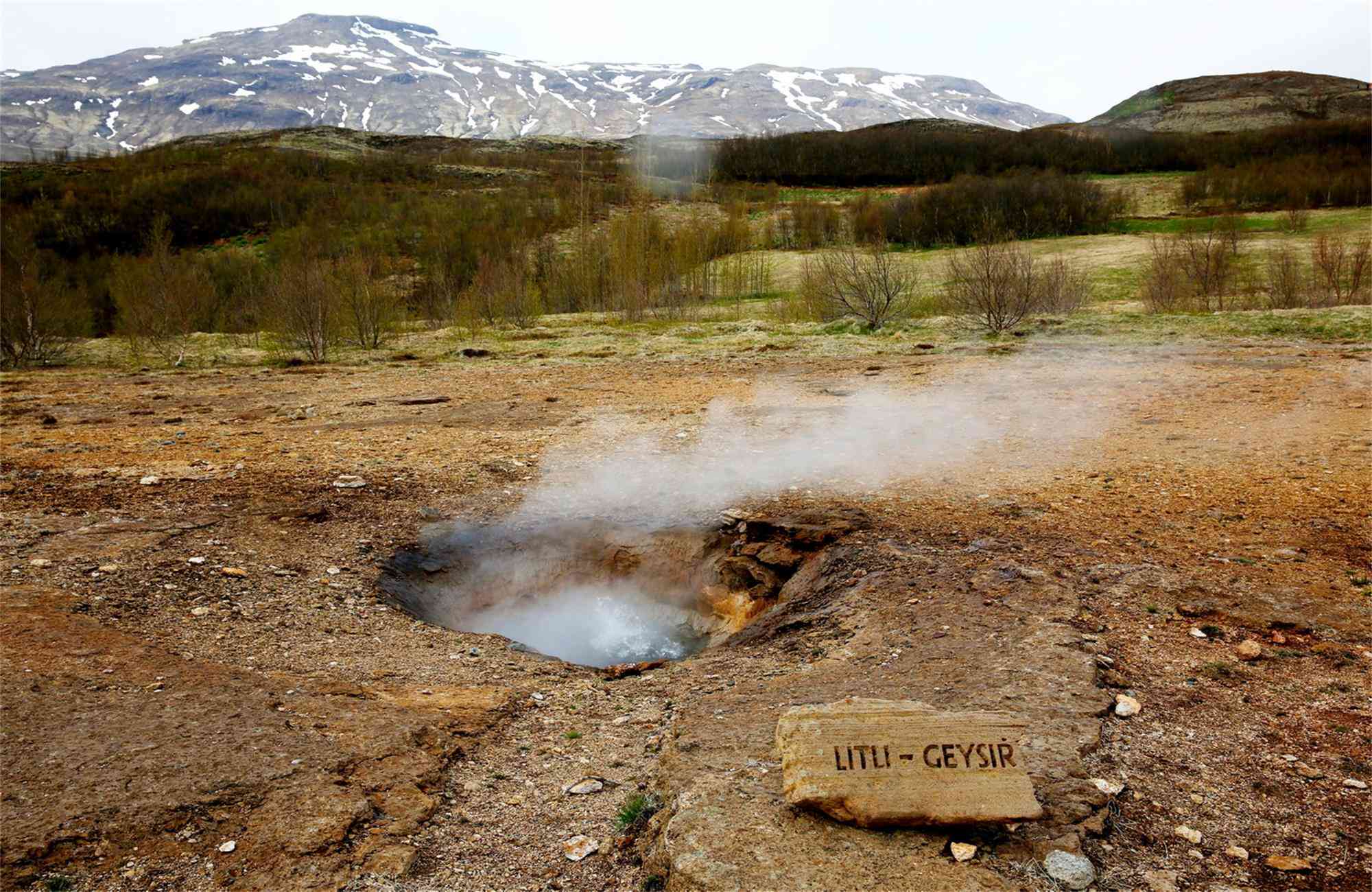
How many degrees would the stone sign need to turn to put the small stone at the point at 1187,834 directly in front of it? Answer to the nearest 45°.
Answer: approximately 90° to its left

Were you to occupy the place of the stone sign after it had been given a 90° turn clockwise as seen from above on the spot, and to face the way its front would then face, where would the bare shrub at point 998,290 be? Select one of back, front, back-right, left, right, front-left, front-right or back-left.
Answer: right

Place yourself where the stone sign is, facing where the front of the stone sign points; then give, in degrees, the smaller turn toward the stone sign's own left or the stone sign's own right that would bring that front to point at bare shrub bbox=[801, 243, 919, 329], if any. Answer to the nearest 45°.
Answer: approximately 180°

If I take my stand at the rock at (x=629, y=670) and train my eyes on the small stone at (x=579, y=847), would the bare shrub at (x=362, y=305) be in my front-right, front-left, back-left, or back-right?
back-right

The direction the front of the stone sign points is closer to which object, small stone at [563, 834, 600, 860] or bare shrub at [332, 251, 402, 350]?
the small stone

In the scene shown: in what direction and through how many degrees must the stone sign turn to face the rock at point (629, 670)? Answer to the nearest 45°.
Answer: approximately 135° to its right

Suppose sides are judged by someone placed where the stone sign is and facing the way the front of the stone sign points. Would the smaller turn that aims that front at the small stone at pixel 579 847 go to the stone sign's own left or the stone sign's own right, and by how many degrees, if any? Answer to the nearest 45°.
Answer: approximately 90° to the stone sign's own right

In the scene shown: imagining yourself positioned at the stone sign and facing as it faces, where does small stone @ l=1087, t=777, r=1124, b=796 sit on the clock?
The small stone is roughly at 8 o'clock from the stone sign.

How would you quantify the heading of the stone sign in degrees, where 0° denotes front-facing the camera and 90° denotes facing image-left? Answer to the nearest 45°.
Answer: approximately 0°

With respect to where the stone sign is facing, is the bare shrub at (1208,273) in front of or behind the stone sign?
behind

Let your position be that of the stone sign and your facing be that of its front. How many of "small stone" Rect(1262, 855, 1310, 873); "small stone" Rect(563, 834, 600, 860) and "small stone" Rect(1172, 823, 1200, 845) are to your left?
2

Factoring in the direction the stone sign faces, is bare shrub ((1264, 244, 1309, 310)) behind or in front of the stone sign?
behind

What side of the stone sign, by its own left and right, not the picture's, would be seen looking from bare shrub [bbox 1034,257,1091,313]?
back

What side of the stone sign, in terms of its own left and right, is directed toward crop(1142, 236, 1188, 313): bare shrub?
back

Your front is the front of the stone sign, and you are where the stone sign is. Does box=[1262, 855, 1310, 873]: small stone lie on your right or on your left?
on your left
